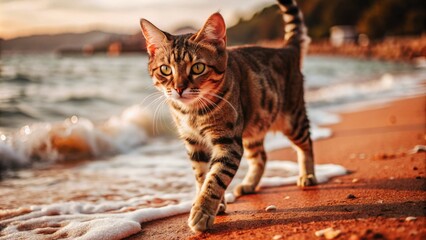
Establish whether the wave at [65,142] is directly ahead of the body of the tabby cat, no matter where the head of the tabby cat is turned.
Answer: no
